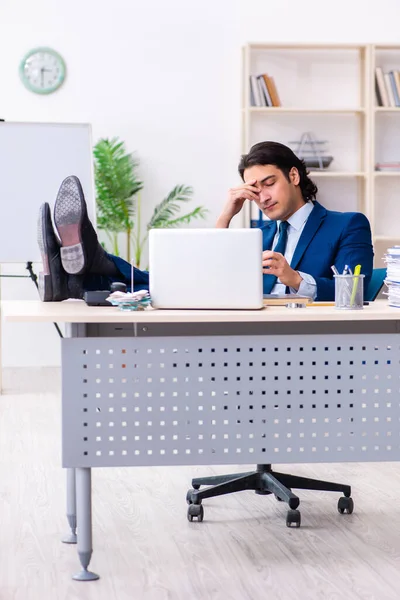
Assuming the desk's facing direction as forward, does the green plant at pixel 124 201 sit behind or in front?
in front

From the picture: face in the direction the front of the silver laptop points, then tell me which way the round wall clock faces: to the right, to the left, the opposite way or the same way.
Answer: the opposite way

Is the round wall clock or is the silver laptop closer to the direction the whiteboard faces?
the silver laptop

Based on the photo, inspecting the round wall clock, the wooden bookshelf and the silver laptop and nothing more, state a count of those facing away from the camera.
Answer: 1

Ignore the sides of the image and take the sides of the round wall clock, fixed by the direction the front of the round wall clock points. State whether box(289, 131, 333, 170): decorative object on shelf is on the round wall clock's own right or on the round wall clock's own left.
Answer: on the round wall clock's own left

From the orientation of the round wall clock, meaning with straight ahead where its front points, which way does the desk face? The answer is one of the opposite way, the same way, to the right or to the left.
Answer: the opposite way

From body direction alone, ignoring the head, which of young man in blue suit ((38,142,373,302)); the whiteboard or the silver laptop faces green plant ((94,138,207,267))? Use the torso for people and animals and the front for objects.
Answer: the silver laptop

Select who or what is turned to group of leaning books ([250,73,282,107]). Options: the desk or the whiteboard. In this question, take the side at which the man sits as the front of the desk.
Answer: the desk

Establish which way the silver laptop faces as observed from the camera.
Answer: facing away from the viewer

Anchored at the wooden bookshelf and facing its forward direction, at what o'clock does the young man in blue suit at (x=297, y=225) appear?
The young man in blue suit is roughly at 12 o'clock from the wooden bookshelf.

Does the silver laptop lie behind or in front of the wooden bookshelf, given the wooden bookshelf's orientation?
in front

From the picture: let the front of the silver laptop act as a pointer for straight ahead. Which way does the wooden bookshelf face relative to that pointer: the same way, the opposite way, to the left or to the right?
the opposite way

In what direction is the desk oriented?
away from the camera
